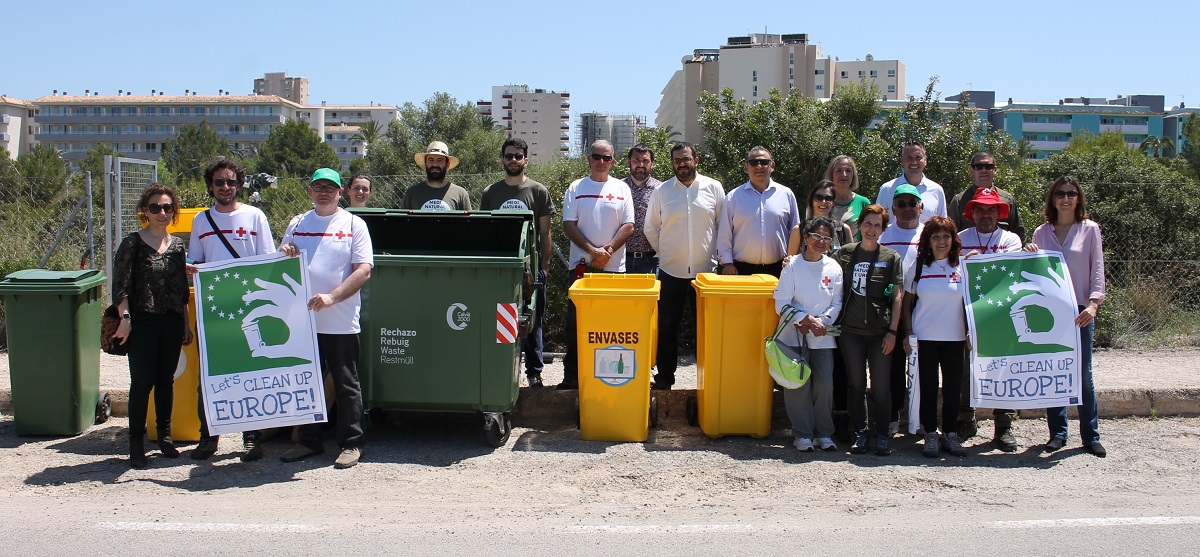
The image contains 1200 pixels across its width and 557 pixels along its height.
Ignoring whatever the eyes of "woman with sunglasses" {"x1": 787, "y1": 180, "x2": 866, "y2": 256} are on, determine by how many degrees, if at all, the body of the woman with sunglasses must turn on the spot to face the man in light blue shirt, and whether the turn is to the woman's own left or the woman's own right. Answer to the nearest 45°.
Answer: approximately 135° to the woman's own right

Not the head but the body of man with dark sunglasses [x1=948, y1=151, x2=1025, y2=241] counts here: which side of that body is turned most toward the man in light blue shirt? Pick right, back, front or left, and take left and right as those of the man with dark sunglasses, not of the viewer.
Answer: right

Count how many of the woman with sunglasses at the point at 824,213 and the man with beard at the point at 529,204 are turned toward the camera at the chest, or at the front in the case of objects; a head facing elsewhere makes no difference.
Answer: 2

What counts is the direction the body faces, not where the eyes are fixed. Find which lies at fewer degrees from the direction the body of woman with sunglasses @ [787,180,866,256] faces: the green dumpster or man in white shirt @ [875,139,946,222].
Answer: the green dumpster

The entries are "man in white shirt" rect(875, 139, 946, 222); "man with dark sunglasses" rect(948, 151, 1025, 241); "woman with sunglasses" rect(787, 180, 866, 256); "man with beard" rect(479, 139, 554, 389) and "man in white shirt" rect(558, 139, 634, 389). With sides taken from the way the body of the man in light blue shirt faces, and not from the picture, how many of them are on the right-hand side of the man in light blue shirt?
2
